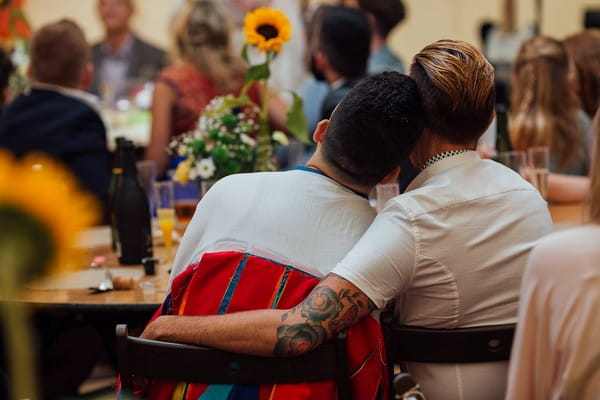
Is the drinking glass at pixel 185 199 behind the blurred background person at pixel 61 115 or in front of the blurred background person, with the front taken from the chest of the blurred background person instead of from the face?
behind

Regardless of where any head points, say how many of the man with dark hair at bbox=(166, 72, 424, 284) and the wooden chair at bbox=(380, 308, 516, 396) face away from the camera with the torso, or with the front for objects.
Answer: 2

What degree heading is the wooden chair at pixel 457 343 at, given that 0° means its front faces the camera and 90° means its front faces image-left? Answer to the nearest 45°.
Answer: approximately 180°

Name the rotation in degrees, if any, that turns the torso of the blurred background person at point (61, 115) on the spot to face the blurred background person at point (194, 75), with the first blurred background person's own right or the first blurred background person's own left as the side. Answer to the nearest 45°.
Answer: approximately 90° to the first blurred background person's own right

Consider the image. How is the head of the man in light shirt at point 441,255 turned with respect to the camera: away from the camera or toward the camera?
away from the camera

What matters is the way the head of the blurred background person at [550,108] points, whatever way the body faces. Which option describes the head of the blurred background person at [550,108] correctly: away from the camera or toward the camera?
away from the camera

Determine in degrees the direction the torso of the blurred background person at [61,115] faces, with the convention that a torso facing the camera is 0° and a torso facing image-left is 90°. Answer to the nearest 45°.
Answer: approximately 180°

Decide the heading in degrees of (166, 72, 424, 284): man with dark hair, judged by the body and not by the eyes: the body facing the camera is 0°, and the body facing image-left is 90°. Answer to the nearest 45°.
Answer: approximately 180°

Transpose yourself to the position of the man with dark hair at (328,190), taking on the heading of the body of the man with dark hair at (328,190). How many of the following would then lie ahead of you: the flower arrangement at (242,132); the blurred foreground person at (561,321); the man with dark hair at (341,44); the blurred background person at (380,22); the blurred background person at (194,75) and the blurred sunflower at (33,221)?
4

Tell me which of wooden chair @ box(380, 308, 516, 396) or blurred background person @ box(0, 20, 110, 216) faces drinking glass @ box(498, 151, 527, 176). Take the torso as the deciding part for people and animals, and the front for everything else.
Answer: the wooden chair

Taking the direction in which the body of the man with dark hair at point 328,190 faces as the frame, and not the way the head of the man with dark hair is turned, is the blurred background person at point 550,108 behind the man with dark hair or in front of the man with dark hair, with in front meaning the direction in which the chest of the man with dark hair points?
in front

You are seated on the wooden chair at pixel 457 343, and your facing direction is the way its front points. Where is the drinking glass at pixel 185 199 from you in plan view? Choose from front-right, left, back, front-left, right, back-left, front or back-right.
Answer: front-left

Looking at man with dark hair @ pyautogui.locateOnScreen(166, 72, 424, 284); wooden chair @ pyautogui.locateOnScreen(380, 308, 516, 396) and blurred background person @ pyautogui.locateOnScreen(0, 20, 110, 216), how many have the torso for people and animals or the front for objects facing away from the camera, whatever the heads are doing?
3

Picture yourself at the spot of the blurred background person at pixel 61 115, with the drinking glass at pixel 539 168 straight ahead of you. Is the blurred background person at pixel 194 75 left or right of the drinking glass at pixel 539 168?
left
